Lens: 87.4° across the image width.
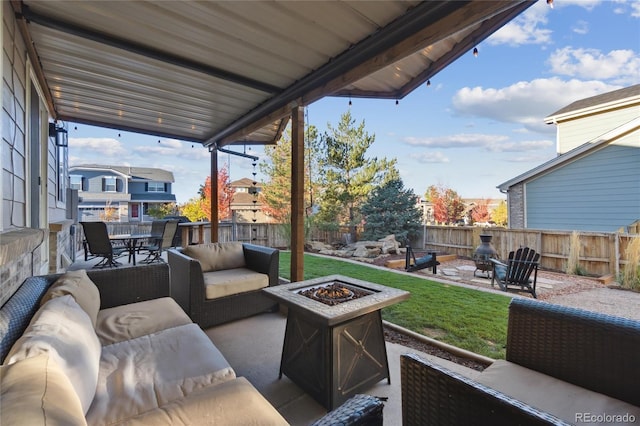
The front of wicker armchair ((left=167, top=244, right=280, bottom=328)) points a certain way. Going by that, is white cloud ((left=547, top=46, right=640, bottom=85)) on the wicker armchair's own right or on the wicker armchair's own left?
on the wicker armchair's own left

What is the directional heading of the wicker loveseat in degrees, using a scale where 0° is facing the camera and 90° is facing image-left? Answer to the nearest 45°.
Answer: approximately 135°

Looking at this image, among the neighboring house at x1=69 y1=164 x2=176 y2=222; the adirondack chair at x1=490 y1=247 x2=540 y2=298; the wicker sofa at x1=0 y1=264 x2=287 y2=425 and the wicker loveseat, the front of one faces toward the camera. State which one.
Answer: the neighboring house

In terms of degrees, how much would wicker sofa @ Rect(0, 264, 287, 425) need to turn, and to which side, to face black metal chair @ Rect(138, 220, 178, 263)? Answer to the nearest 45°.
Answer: approximately 90° to its left

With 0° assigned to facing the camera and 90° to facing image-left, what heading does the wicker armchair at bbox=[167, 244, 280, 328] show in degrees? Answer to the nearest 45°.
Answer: approximately 315°

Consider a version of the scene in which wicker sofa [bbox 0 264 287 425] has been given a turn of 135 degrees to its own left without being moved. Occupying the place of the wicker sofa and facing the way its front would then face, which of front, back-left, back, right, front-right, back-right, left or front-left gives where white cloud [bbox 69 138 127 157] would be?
front-right

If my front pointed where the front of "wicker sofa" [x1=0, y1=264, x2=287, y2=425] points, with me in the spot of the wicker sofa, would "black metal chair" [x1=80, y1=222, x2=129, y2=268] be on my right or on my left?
on my left
